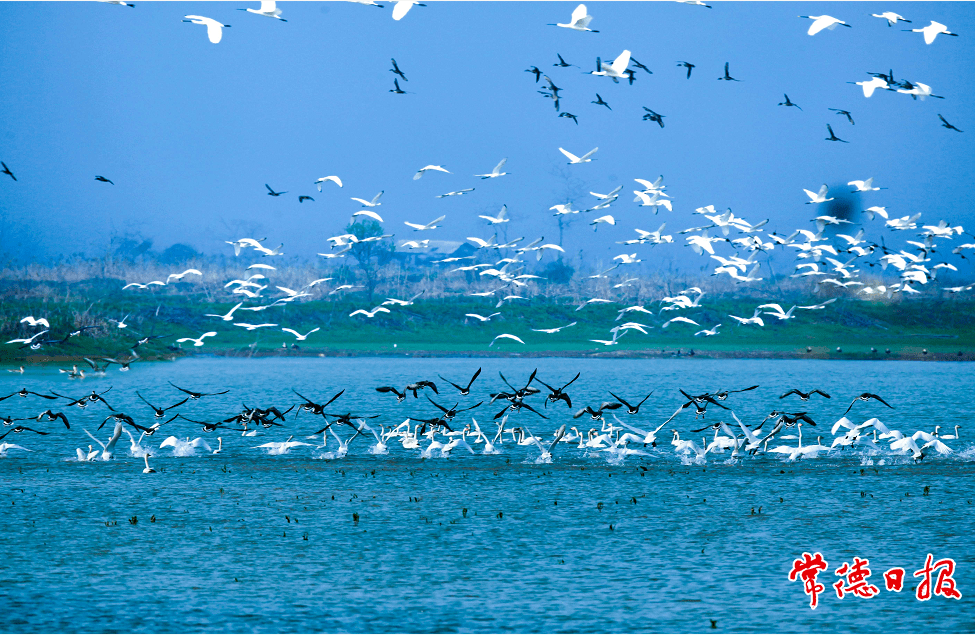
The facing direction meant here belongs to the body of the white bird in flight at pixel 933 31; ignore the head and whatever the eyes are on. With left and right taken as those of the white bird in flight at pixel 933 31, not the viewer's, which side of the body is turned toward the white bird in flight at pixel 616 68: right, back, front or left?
front

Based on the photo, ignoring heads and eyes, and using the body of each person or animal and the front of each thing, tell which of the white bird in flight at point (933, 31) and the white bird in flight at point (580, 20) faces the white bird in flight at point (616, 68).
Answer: the white bird in flight at point (933, 31)

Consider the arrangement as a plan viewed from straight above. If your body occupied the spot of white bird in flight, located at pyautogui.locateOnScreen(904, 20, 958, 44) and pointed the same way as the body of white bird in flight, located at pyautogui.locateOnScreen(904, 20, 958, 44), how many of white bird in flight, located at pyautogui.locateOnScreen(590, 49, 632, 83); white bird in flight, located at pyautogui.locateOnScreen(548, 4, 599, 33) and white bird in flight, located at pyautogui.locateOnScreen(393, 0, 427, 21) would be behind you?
0

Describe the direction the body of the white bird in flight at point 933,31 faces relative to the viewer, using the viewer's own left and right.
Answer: facing to the left of the viewer

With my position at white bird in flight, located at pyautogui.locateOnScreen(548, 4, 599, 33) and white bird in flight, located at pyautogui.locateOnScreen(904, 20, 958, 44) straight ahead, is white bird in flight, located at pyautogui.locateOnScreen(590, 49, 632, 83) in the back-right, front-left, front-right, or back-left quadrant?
front-left

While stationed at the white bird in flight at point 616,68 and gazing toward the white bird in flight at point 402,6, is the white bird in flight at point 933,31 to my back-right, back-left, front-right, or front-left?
back-left
